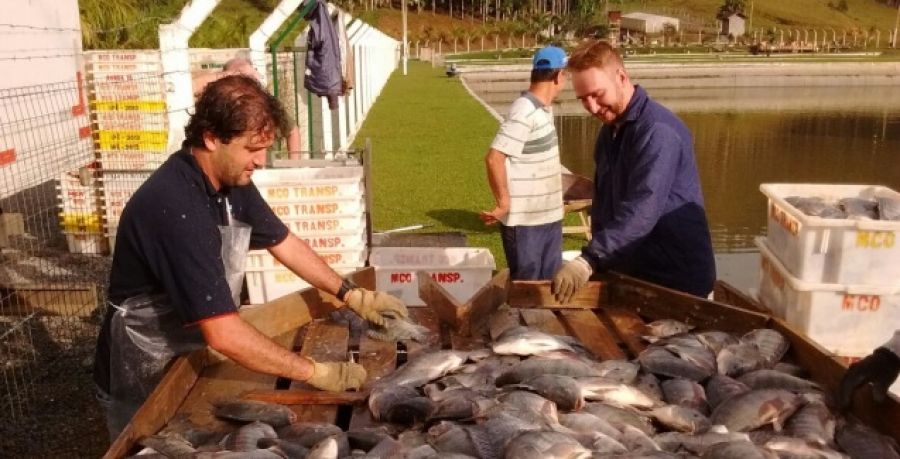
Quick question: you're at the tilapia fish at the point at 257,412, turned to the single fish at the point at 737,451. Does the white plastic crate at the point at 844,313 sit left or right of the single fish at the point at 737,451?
left

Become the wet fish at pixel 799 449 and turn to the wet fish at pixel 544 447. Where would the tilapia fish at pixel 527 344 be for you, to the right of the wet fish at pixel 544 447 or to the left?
right

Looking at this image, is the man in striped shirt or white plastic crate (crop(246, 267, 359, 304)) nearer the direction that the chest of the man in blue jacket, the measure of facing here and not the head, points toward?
the white plastic crate

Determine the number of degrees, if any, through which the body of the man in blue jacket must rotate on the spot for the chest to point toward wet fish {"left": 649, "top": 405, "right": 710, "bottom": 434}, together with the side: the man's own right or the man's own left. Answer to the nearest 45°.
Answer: approximately 45° to the man's own left

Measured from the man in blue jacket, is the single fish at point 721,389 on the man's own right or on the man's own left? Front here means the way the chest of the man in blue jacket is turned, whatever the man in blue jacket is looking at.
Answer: on the man's own left

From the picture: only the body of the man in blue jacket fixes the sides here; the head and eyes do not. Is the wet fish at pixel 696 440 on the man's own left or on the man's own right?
on the man's own left

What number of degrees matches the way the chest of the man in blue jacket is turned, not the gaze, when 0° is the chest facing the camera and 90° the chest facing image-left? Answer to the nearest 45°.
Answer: approximately 45°

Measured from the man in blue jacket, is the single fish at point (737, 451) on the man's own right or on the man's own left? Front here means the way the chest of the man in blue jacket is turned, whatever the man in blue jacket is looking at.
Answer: on the man's own left

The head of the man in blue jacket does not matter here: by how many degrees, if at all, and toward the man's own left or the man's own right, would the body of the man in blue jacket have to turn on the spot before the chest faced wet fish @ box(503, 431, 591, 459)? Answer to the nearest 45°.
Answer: approximately 45° to the man's own left
